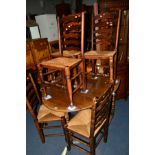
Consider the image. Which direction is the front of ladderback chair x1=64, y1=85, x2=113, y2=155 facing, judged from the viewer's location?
facing away from the viewer and to the left of the viewer

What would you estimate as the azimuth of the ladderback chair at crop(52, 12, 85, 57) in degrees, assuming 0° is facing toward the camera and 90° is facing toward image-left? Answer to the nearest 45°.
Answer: approximately 45°

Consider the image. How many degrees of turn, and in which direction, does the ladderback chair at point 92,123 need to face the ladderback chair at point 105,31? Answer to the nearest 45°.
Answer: approximately 45° to its right

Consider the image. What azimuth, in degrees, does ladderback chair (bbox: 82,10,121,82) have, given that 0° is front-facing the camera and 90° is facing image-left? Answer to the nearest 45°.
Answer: approximately 45°
